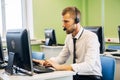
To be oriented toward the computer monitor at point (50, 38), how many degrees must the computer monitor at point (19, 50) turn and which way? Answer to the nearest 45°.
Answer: approximately 45° to its left

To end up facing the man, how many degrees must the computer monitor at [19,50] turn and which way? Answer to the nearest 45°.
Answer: approximately 45° to its right

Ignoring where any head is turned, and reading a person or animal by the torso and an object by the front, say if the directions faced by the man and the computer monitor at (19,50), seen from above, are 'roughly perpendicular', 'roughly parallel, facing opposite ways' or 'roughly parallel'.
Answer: roughly parallel, facing opposite ways

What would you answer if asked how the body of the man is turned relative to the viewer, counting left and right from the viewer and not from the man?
facing the viewer and to the left of the viewer

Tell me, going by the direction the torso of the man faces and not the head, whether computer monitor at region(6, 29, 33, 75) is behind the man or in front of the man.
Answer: in front

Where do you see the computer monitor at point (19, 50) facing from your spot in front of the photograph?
facing away from the viewer and to the right of the viewer
